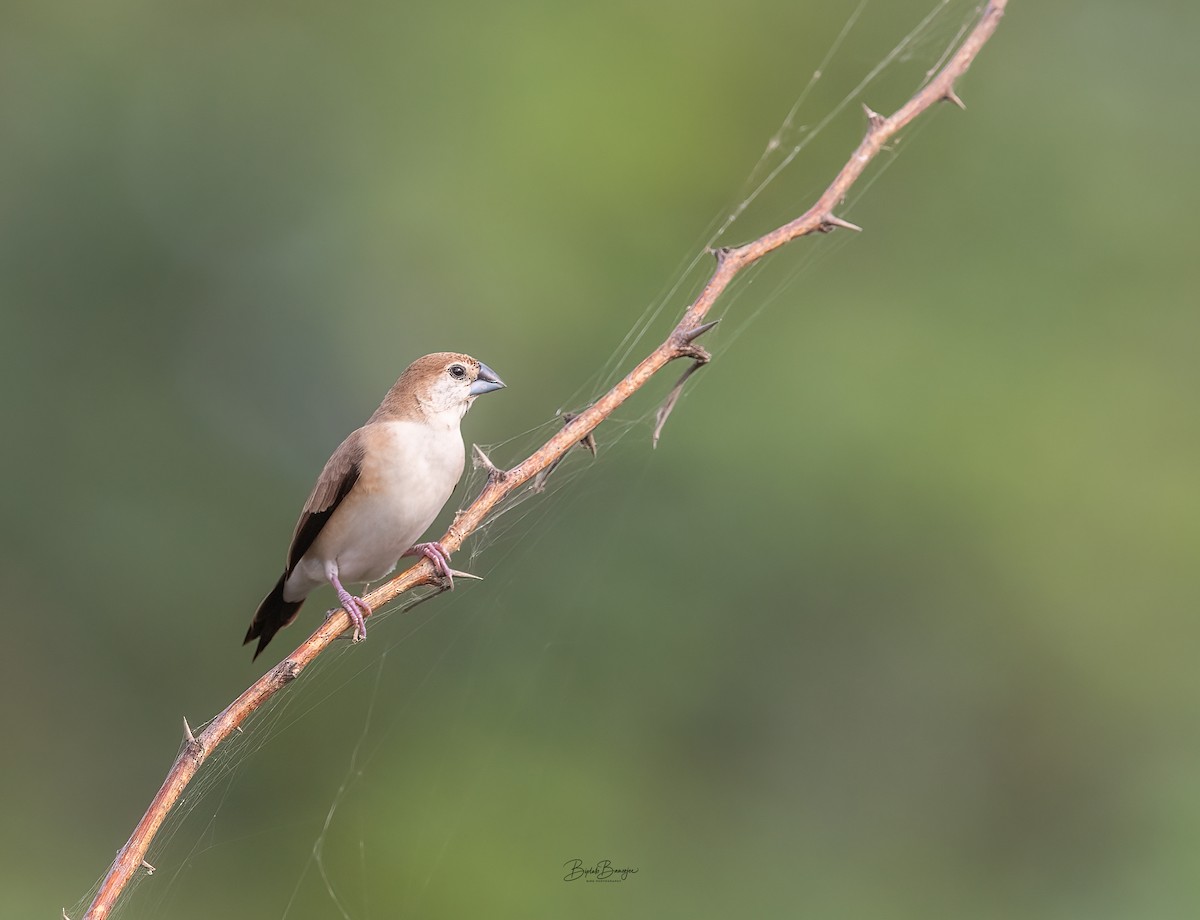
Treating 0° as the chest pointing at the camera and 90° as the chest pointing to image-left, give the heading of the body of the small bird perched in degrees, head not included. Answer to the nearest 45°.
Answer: approximately 315°
